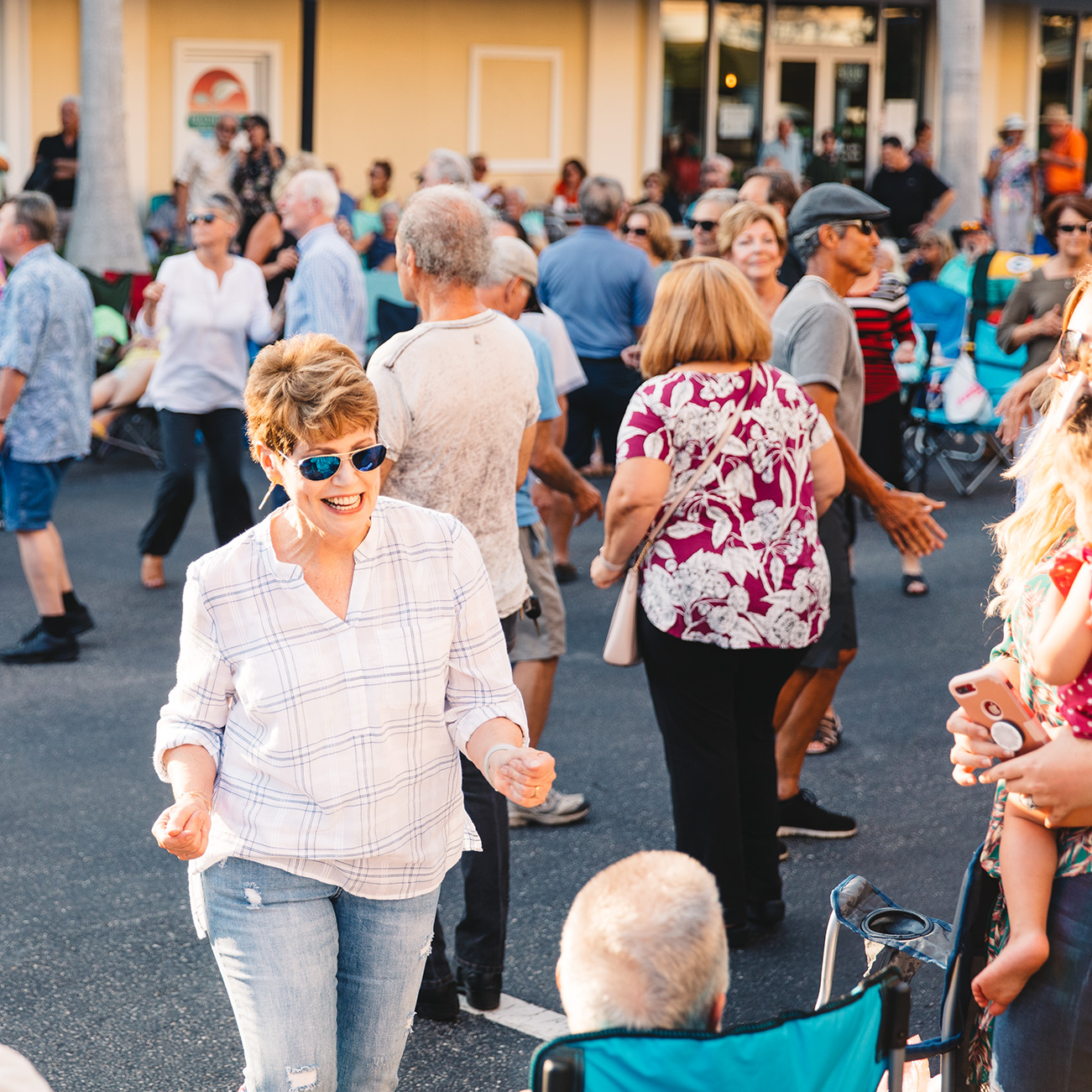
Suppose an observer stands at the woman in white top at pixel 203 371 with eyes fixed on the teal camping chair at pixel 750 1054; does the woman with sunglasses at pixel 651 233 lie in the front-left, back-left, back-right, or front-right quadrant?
back-left

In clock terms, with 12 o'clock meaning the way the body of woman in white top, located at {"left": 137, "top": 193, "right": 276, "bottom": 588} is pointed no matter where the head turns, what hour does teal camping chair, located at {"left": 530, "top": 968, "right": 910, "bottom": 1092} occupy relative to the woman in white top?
The teal camping chair is roughly at 12 o'clock from the woman in white top.

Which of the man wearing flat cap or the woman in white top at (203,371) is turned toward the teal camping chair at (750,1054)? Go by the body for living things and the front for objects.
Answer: the woman in white top

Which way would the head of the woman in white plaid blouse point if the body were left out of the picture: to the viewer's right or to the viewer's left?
to the viewer's right

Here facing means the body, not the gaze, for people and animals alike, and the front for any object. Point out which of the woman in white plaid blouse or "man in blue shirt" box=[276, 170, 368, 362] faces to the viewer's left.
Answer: the man in blue shirt

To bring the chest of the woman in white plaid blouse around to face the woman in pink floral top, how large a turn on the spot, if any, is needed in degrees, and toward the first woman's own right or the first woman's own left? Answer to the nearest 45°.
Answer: approximately 135° to the first woman's own left

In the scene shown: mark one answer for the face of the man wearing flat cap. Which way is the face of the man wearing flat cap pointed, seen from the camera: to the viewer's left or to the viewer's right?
to the viewer's right

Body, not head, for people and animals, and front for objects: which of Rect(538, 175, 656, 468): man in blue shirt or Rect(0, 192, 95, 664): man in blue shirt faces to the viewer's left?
Rect(0, 192, 95, 664): man in blue shirt
